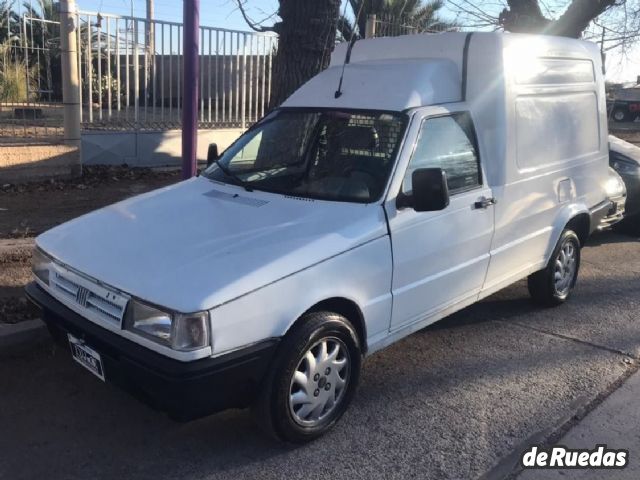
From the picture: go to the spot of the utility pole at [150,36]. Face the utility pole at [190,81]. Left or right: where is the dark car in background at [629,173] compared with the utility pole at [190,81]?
left

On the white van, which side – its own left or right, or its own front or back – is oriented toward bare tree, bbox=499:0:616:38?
back

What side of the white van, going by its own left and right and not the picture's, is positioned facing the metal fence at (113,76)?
right

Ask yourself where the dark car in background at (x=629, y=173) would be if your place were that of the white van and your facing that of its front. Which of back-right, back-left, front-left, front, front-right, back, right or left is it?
back

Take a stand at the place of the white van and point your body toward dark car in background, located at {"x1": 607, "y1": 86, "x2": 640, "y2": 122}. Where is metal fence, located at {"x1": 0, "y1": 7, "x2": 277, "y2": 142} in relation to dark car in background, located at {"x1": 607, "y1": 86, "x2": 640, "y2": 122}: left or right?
left

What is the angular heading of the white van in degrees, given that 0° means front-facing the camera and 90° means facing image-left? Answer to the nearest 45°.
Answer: approximately 45°

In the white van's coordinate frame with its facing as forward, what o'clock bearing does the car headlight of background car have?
The car headlight of background car is roughly at 6 o'clock from the white van.

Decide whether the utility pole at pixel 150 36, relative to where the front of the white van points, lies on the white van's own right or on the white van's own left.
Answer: on the white van's own right

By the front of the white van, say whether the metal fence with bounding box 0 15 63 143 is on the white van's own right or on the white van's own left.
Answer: on the white van's own right
